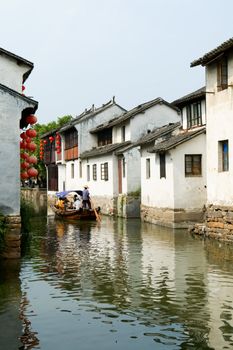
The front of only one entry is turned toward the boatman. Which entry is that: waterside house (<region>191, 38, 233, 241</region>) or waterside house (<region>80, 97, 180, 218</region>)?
waterside house (<region>80, 97, 180, 218</region>)

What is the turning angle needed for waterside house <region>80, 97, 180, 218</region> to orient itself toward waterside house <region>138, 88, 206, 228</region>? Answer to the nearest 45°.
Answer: approximately 45° to its left

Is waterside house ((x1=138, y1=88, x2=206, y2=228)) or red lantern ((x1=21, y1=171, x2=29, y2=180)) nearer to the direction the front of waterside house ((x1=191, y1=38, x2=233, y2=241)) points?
the red lantern

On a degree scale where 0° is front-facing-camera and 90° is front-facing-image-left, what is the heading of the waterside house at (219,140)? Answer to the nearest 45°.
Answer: approximately 45°

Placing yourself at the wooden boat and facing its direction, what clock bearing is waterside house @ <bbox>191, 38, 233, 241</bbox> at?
The waterside house is roughly at 8 o'clock from the wooden boat.

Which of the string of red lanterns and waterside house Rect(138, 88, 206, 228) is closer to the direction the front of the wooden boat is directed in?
the string of red lanterns

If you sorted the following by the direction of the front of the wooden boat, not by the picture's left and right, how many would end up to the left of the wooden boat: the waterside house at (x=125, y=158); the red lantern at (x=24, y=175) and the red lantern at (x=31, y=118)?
2

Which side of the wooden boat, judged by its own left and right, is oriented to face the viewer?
left

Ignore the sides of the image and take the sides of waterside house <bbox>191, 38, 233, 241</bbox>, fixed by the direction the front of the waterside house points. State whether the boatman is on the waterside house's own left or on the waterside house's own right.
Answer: on the waterside house's own right

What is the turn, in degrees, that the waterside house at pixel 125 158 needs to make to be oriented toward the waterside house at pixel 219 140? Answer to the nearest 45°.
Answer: approximately 45° to its left
